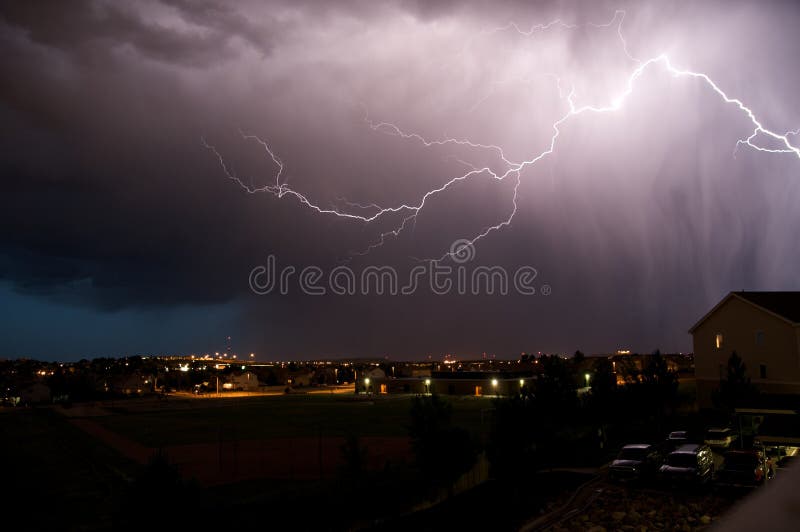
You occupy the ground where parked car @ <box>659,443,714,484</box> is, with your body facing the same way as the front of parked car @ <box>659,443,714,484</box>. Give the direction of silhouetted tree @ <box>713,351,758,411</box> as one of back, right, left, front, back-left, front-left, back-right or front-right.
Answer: back-right

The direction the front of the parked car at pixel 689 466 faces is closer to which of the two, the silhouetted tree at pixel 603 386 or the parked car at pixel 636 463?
the parked car

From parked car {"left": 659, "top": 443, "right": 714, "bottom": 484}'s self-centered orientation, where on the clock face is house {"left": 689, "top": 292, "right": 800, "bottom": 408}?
The house is roughly at 5 o'clock from the parked car.

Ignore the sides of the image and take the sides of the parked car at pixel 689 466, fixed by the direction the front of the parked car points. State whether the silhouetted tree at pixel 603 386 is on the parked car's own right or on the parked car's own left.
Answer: on the parked car's own right

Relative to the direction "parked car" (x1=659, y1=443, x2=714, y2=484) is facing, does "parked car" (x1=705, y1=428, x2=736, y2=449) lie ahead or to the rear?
to the rear

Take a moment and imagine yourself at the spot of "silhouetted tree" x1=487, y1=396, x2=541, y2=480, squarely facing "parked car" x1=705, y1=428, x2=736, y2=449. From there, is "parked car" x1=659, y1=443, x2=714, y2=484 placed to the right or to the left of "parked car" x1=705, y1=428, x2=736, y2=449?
right
